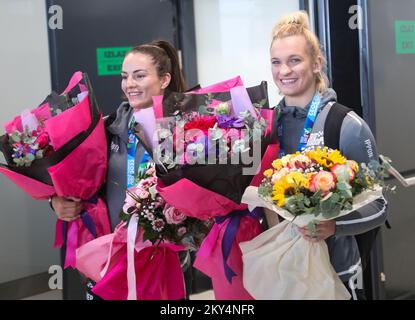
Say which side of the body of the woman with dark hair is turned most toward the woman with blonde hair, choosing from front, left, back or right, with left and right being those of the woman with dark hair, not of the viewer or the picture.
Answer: left

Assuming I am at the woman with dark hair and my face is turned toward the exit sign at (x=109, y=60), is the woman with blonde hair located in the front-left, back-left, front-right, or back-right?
back-right

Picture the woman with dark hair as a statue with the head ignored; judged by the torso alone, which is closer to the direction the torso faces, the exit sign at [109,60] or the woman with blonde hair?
the woman with blonde hair

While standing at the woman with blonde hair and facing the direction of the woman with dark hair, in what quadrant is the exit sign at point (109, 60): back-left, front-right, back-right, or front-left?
front-right

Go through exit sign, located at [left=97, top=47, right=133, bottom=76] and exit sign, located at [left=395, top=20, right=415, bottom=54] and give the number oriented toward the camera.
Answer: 2

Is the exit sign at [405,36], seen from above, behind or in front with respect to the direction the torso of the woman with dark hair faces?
behind

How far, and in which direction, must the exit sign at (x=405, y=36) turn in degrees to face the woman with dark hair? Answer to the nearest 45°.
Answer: approximately 45° to its right

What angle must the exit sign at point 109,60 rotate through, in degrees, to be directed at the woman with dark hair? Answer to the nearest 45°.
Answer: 0° — it already faces them

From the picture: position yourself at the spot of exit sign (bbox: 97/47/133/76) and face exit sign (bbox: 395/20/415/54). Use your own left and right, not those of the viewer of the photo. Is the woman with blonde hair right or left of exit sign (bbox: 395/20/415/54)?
right

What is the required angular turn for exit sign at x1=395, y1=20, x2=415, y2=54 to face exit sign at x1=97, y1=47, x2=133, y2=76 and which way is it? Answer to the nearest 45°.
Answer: approximately 90° to its right

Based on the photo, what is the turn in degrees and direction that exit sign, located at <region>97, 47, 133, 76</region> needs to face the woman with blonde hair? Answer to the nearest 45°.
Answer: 0° — it already faces them

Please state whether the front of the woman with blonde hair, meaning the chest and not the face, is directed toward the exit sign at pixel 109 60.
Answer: no

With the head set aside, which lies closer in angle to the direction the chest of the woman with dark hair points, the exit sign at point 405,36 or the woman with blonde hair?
the woman with blonde hair

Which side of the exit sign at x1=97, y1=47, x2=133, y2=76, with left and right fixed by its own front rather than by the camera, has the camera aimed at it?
front

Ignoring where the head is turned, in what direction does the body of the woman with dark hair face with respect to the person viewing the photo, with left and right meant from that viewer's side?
facing the viewer and to the left of the viewer
